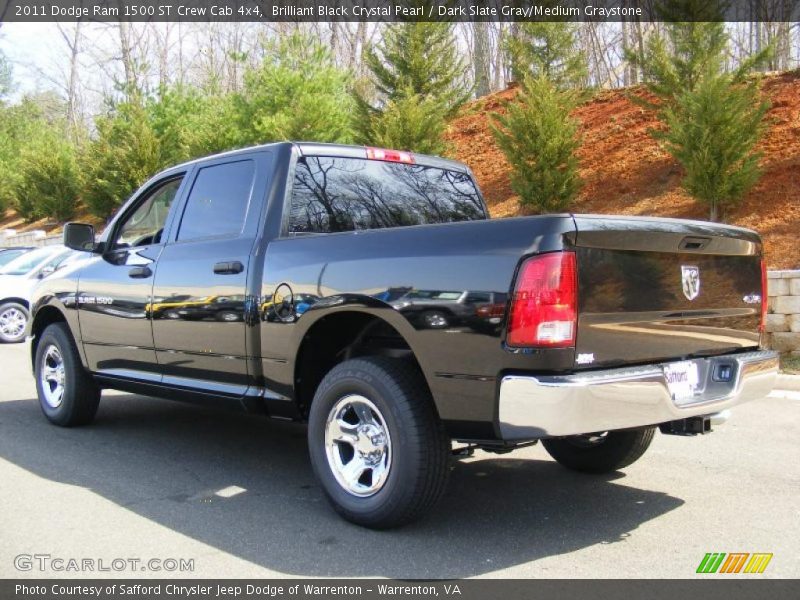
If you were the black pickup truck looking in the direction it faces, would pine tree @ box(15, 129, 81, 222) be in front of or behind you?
in front

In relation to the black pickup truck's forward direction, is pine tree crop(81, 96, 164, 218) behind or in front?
in front

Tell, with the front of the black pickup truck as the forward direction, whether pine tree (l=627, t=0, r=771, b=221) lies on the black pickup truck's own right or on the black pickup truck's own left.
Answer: on the black pickup truck's own right

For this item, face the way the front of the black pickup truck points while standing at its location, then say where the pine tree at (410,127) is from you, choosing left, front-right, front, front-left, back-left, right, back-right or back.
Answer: front-right

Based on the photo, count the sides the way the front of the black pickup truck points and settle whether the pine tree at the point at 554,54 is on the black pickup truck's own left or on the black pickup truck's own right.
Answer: on the black pickup truck's own right

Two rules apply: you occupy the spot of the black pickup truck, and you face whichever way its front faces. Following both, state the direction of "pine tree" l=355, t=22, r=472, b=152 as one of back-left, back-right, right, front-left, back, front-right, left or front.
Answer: front-right

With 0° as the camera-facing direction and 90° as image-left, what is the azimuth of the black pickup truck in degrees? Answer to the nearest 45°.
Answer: approximately 135°
